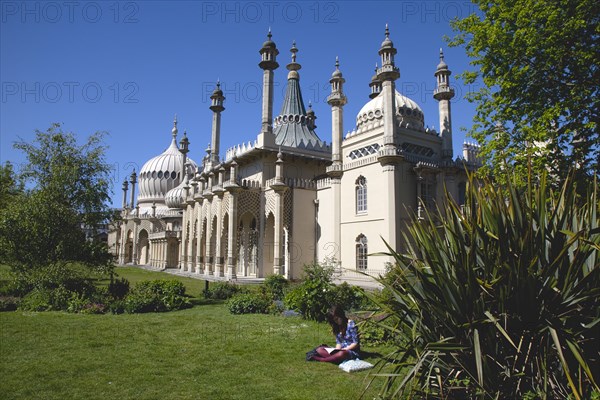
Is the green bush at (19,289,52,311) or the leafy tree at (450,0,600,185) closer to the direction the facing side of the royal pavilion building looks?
the green bush

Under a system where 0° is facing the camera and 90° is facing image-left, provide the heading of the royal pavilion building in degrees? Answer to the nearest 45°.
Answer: approximately 45°

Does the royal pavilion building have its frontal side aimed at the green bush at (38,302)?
yes

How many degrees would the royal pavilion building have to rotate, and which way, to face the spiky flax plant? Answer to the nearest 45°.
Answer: approximately 45° to its left

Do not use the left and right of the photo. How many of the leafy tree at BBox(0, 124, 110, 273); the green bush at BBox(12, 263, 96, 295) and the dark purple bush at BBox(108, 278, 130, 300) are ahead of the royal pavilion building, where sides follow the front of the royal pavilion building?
3

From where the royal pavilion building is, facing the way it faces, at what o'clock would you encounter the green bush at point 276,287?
The green bush is roughly at 11 o'clock from the royal pavilion building.

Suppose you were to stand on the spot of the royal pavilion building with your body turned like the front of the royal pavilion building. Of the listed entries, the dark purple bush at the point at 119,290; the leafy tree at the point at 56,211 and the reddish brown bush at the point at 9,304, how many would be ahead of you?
3
